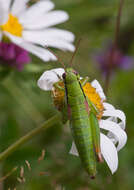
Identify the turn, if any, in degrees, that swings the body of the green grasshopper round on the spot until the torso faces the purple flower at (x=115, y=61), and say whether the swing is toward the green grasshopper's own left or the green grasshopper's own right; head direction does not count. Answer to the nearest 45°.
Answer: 0° — it already faces it

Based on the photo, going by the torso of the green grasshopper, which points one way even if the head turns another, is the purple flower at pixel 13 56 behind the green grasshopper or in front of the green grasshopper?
in front

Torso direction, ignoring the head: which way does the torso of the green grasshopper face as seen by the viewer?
away from the camera

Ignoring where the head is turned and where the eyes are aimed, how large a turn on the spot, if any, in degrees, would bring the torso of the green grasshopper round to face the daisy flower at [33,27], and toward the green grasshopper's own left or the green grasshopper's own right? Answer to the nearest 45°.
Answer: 0° — it already faces it
